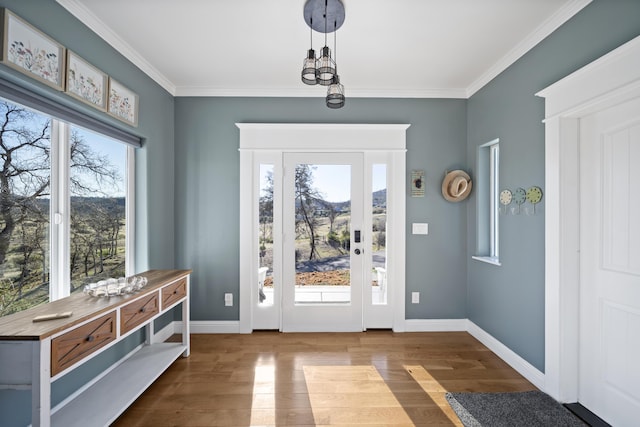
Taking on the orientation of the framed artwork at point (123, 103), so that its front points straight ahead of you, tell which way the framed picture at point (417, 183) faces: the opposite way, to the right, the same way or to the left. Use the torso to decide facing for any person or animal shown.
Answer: to the right

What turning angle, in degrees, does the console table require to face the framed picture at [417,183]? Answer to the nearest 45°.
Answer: approximately 45° to its left

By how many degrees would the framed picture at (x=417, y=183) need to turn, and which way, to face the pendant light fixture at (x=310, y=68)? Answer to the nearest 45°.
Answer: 0° — it already faces it

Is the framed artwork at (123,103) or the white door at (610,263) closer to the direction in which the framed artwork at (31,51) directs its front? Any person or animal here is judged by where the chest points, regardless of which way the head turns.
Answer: the white door

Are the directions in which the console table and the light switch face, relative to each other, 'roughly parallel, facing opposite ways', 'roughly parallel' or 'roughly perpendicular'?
roughly perpendicular

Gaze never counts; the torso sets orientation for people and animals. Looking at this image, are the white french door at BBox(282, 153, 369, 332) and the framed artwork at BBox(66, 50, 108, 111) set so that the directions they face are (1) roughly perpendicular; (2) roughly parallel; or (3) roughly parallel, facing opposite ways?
roughly perpendicular

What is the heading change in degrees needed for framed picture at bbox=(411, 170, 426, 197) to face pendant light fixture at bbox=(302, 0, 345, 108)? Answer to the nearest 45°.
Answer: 0° — it already faces it

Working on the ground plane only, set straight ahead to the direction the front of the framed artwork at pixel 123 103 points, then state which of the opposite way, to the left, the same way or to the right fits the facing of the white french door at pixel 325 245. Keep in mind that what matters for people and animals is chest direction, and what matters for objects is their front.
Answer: to the right

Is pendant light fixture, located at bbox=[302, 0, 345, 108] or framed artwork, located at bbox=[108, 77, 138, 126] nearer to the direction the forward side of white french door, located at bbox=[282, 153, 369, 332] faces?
the pendant light fixture

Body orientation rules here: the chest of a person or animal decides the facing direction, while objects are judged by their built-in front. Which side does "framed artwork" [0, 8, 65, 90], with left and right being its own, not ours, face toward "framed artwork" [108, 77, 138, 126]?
left

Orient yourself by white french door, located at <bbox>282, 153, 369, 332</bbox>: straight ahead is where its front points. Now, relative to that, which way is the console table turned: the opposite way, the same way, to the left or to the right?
to the left

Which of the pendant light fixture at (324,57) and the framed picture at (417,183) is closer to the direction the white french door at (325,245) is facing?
the pendant light fixture

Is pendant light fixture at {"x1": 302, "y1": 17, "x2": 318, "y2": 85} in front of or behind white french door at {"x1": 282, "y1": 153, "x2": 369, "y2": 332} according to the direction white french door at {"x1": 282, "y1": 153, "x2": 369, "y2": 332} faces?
in front

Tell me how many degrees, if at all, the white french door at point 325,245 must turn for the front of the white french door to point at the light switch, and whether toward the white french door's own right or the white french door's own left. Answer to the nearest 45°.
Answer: approximately 90° to the white french door's own left

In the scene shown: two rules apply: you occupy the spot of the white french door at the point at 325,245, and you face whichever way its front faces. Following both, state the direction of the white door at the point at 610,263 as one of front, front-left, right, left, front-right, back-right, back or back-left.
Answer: front-left
